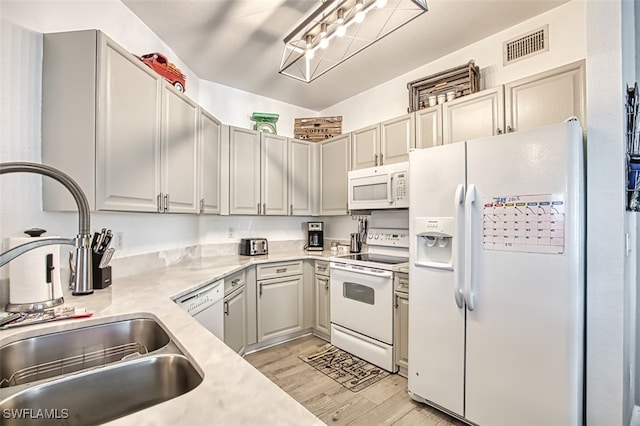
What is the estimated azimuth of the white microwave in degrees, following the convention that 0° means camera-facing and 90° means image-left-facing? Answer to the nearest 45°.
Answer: approximately 45°

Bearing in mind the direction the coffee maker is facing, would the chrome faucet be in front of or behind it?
in front

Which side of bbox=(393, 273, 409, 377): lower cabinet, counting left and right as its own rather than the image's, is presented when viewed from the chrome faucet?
front

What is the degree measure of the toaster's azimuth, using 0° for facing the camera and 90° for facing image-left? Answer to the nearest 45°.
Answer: approximately 315°

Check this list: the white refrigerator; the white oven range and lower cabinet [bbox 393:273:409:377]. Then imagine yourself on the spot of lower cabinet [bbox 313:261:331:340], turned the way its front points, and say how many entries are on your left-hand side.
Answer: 3

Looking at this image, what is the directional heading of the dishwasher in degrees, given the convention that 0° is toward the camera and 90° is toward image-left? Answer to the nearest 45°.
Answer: approximately 315°

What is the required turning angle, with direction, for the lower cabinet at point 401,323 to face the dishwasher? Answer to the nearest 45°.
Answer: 0° — it already faces it

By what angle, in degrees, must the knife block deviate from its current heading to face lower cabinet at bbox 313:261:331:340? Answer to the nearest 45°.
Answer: approximately 45° to its left

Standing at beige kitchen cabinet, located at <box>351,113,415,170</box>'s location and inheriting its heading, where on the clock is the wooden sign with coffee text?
The wooden sign with coffee text is roughly at 3 o'clock from the beige kitchen cabinet.

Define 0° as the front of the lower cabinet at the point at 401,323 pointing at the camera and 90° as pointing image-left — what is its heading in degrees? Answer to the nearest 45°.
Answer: approximately 45°

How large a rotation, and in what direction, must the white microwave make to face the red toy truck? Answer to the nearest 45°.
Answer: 0° — it already faces it

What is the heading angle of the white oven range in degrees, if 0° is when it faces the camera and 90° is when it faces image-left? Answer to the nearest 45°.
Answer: approximately 45°
